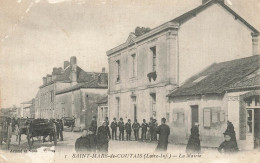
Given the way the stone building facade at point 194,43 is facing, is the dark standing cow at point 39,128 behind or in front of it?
in front

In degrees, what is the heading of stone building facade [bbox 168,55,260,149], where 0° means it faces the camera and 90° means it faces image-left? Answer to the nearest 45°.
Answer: approximately 45°

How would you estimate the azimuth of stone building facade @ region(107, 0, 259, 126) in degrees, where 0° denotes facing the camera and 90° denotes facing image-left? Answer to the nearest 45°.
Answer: approximately 45°

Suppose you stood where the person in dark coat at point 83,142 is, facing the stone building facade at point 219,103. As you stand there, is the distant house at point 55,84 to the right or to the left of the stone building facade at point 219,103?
left

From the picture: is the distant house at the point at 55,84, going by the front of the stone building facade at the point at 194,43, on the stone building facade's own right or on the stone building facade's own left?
on the stone building facade's own right

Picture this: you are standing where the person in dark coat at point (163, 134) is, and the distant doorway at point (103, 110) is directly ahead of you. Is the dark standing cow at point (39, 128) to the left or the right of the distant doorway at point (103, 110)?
left

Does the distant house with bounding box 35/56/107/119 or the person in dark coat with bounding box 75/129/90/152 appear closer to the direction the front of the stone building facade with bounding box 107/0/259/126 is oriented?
the person in dark coat
